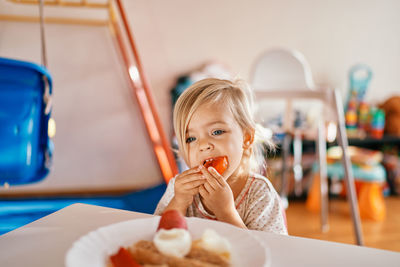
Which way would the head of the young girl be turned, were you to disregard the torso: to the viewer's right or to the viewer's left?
to the viewer's left

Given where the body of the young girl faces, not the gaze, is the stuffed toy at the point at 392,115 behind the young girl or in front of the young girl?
behind

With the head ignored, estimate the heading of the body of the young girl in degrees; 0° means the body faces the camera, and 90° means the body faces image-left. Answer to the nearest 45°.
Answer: approximately 45°
